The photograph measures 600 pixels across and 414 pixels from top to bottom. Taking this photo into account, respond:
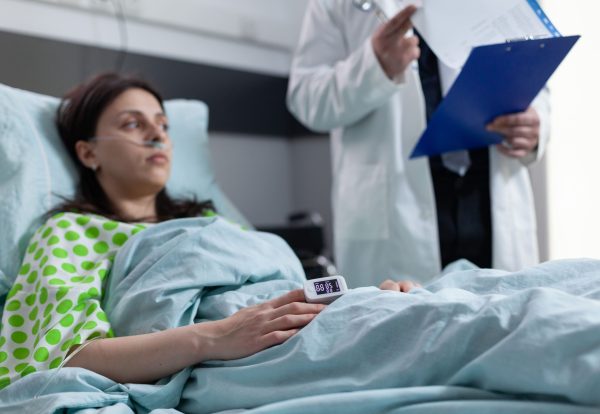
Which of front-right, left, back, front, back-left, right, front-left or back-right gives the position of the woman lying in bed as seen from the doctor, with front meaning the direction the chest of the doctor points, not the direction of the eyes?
right

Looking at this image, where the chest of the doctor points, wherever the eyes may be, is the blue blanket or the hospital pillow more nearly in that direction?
the blue blanket

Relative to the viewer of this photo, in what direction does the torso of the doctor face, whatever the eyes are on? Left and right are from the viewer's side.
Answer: facing the viewer and to the right of the viewer

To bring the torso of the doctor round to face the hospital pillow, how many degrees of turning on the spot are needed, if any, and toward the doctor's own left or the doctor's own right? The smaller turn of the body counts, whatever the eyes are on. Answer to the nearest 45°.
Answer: approximately 90° to the doctor's own right
